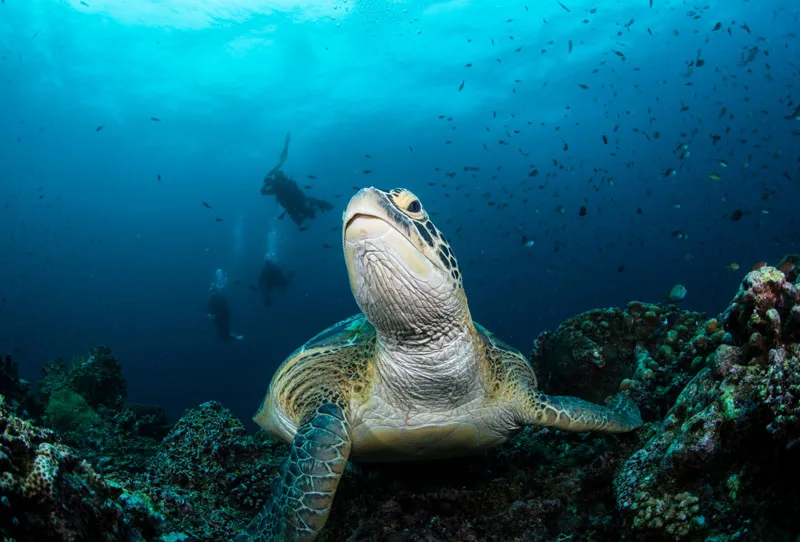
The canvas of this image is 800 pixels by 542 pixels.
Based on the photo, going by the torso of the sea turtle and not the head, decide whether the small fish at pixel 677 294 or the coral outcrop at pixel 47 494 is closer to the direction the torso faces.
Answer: the coral outcrop

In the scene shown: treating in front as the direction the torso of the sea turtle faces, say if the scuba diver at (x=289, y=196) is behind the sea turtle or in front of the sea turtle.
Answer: behind

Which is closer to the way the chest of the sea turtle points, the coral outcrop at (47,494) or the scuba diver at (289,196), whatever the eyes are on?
the coral outcrop

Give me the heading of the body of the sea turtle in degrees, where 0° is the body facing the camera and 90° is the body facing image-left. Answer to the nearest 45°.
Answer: approximately 0°

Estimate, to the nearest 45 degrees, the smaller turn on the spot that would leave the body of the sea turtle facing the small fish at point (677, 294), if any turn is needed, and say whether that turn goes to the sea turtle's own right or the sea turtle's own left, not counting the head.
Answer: approximately 135° to the sea turtle's own left
